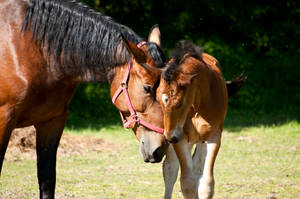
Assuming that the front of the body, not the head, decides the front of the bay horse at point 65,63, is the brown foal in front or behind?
in front

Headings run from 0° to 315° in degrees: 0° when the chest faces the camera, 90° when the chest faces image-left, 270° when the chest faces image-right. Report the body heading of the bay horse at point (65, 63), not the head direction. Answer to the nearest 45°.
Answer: approximately 270°
